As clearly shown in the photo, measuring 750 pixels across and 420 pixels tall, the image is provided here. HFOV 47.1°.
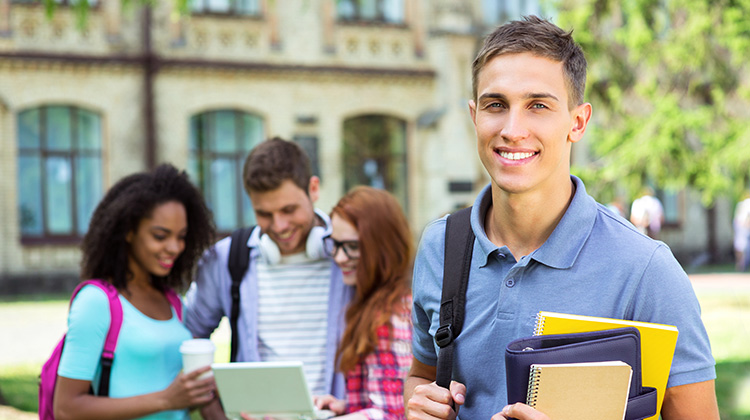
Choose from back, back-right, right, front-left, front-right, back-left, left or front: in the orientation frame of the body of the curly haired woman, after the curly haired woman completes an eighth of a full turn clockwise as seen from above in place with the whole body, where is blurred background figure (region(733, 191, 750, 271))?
back-left

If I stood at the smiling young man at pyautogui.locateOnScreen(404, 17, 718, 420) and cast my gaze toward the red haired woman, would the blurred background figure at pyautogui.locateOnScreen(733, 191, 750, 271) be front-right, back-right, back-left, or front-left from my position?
front-right

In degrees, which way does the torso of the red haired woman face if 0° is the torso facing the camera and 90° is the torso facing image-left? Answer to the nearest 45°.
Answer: approximately 90°

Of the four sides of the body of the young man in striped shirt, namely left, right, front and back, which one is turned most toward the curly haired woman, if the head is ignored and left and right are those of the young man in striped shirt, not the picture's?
right

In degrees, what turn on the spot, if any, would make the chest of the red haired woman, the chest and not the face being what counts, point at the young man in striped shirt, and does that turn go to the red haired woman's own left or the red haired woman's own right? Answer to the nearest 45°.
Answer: approximately 45° to the red haired woman's own right

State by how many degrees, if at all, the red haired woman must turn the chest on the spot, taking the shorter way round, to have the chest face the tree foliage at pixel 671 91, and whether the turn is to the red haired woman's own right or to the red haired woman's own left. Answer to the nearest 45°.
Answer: approximately 135° to the red haired woman's own right

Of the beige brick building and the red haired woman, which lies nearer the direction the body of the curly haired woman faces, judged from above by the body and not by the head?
the red haired woman

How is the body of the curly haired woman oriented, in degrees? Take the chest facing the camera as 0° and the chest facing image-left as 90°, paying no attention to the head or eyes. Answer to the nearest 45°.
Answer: approximately 315°

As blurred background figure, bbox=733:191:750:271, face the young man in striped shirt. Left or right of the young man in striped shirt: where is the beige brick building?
right

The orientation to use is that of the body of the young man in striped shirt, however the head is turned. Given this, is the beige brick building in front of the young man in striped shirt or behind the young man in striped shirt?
behind

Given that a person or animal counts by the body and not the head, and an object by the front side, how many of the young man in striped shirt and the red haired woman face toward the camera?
1

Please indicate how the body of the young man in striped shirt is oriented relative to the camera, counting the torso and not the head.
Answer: toward the camera

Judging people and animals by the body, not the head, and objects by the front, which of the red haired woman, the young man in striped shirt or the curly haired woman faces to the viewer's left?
the red haired woman

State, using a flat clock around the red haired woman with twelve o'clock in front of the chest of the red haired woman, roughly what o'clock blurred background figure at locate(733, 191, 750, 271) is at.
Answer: The blurred background figure is roughly at 4 o'clock from the red haired woman.

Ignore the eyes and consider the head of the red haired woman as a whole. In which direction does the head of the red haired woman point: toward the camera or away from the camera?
toward the camera

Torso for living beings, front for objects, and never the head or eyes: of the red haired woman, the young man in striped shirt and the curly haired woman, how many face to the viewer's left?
1

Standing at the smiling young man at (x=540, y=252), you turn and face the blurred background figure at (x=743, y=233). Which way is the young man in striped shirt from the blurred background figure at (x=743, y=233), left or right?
left

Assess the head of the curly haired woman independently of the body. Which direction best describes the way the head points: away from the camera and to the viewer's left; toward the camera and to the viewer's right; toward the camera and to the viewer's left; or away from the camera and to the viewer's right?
toward the camera and to the viewer's right
